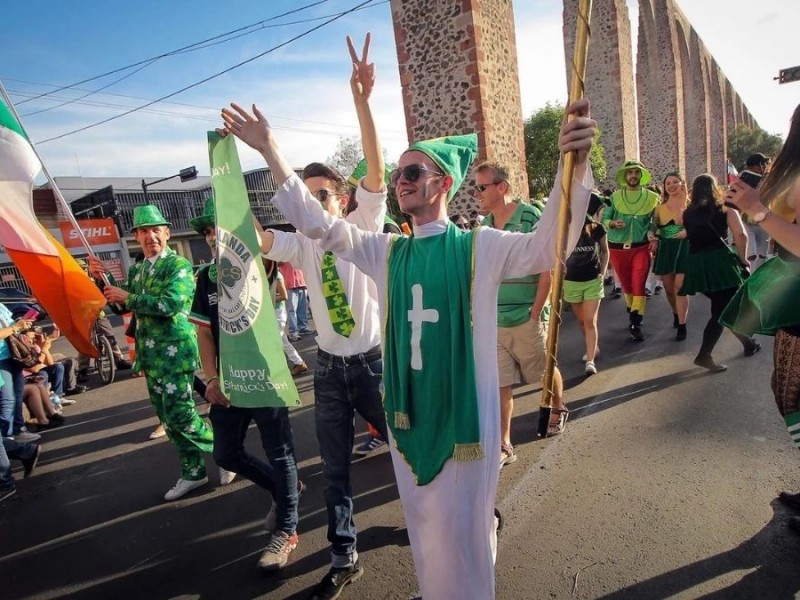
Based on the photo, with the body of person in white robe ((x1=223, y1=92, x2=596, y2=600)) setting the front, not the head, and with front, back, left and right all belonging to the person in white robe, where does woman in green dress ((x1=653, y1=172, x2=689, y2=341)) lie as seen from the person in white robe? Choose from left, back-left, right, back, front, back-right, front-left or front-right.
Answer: back

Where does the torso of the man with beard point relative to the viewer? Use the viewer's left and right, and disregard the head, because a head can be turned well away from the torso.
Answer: facing the viewer

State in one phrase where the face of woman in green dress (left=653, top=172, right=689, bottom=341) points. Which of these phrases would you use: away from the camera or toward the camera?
toward the camera

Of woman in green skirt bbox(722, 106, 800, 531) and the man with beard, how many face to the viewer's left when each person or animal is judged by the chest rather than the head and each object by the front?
1

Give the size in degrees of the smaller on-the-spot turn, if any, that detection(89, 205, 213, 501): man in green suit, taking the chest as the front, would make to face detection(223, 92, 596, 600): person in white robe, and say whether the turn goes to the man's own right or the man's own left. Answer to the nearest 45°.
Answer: approximately 45° to the man's own left

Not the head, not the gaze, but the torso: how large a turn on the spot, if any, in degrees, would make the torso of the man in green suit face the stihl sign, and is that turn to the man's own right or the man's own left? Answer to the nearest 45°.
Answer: approximately 135° to the man's own right

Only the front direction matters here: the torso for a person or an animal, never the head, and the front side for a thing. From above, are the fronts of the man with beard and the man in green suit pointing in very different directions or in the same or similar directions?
same or similar directions

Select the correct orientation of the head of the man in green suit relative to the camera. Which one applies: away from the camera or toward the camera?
toward the camera

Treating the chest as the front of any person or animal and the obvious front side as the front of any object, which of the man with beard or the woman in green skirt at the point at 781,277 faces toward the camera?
the man with beard

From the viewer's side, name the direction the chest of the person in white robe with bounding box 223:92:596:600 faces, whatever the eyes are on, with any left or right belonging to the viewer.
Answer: facing the viewer and to the left of the viewer

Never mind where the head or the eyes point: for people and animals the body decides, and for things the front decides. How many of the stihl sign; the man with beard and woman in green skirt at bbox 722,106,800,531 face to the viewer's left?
1

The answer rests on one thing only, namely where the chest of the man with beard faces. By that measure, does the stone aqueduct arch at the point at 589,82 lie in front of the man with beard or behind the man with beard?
behind

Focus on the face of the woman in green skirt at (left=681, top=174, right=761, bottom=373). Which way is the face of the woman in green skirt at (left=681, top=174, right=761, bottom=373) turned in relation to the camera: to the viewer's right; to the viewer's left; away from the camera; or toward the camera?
away from the camera

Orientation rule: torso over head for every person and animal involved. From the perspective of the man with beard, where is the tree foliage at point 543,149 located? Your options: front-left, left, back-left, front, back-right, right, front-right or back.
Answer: back

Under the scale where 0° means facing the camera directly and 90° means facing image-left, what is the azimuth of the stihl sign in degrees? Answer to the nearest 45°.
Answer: approximately 0°

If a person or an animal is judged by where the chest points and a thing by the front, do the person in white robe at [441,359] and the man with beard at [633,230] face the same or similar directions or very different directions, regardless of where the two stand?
same or similar directions
